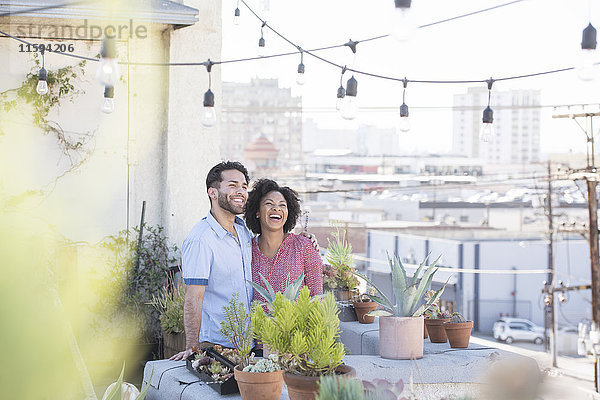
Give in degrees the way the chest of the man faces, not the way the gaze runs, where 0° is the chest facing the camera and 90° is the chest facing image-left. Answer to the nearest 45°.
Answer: approximately 315°

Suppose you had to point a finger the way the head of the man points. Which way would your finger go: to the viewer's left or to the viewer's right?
to the viewer's right

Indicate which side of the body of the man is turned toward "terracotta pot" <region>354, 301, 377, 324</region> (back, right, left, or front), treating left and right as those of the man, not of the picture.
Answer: left

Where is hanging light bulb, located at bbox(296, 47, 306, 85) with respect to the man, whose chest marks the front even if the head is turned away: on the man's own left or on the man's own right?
on the man's own left

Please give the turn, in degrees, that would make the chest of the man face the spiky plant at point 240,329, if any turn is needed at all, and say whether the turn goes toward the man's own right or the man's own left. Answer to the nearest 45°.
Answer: approximately 45° to the man's own right

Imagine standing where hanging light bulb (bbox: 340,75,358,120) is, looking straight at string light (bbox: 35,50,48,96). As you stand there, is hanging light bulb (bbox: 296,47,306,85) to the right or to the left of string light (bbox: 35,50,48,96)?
right

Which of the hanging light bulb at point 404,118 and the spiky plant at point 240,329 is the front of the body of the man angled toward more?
the spiky plant

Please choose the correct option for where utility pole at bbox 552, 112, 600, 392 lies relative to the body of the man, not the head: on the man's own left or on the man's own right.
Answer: on the man's own left

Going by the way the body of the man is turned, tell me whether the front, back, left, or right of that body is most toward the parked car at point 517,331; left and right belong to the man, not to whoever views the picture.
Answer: left
